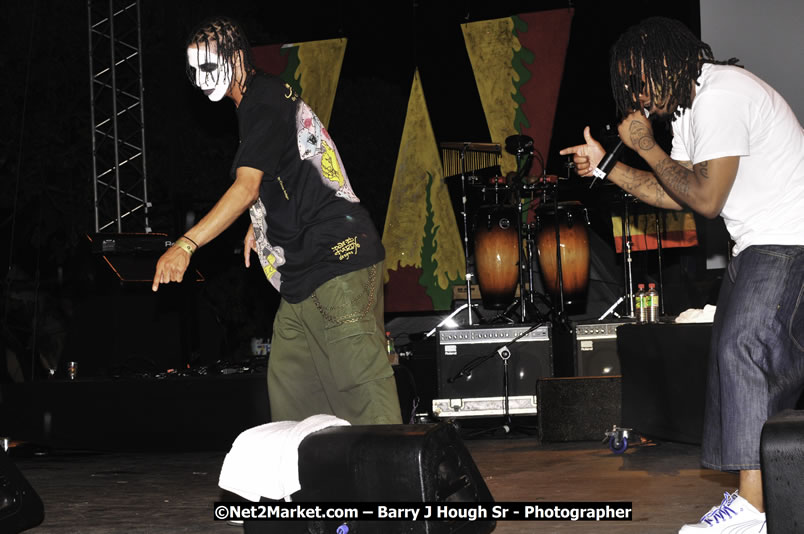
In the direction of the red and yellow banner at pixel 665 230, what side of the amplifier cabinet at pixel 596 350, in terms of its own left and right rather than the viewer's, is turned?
back

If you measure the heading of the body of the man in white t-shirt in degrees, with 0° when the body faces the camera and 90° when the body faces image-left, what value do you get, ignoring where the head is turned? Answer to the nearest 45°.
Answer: approximately 90°

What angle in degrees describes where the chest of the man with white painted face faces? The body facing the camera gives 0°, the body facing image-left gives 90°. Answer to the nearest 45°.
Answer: approximately 90°

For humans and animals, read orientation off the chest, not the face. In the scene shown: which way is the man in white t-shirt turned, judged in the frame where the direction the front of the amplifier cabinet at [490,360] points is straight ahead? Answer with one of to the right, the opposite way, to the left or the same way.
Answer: to the right

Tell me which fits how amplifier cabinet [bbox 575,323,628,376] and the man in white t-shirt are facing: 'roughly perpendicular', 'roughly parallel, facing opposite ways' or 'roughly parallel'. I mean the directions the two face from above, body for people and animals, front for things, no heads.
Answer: roughly perpendicular

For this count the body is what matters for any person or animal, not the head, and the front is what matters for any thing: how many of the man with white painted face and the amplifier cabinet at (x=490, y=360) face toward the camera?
1

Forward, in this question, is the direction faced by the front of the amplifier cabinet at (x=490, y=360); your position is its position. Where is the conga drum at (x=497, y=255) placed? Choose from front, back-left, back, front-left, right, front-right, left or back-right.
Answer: back
